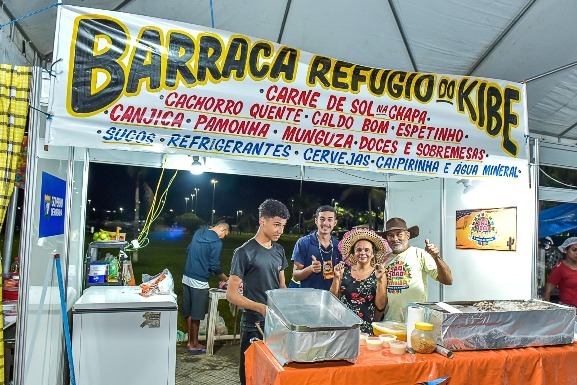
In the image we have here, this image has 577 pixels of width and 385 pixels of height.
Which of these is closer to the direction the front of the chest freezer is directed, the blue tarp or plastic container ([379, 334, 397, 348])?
the plastic container

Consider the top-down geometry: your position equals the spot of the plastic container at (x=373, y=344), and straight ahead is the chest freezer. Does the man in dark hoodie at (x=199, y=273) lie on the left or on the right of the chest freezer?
right

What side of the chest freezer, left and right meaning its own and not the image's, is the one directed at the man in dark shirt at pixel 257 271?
left

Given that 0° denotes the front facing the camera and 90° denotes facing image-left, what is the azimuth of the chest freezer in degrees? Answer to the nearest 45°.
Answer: approximately 0°

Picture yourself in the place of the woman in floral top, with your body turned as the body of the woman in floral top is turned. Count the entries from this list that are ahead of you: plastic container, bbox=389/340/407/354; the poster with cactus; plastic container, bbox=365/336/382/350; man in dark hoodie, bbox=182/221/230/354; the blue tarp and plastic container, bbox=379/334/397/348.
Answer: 3

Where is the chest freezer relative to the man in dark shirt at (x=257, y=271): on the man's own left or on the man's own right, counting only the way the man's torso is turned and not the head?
on the man's own right

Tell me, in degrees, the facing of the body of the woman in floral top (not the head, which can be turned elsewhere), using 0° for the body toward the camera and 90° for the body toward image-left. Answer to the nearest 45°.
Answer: approximately 0°

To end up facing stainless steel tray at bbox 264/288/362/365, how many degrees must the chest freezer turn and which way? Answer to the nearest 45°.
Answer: approximately 45° to its left

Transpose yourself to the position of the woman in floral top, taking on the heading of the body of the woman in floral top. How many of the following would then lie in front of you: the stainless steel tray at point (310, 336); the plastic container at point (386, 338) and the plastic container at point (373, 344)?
3

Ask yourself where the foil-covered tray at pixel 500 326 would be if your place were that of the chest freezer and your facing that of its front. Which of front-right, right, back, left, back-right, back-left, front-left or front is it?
front-left

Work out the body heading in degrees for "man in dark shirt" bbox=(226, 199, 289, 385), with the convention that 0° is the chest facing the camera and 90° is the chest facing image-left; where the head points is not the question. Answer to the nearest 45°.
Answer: approximately 315°

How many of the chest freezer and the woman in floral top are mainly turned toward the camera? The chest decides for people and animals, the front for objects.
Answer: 2
